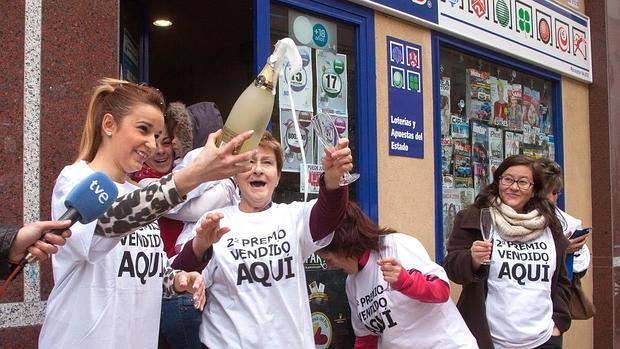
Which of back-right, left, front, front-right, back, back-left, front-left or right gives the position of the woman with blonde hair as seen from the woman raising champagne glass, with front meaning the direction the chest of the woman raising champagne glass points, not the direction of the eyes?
front-right

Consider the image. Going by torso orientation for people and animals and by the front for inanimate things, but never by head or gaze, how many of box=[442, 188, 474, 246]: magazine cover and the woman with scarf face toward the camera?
2

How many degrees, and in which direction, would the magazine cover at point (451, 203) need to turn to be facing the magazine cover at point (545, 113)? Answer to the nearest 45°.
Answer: approximately 135° to its left

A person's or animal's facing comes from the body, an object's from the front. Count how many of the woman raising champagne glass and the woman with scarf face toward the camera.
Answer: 2

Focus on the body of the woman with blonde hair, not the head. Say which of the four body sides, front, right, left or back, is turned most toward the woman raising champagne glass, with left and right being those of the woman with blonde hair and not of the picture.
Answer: left

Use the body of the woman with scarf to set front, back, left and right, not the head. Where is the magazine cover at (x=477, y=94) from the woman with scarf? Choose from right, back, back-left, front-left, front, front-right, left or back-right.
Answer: back

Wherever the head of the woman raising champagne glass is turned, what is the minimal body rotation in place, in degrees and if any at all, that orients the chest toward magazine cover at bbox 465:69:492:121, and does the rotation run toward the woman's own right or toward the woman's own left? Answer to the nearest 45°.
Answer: approximately 135° to the woman's own left

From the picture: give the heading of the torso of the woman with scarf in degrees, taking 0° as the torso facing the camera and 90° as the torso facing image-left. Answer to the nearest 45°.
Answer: approximately 0°
